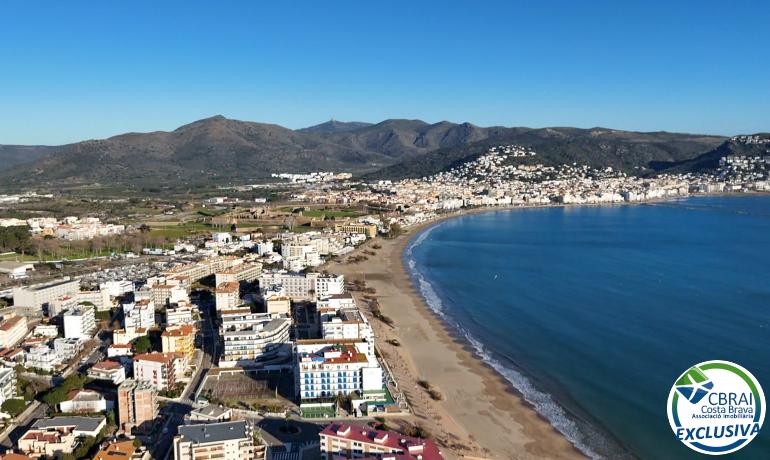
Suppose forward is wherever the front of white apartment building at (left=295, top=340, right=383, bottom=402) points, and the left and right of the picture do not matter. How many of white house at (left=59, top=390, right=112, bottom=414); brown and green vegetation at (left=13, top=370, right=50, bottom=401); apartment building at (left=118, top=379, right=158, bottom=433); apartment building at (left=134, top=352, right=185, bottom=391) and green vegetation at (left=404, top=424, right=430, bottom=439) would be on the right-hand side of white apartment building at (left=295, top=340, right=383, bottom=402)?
4

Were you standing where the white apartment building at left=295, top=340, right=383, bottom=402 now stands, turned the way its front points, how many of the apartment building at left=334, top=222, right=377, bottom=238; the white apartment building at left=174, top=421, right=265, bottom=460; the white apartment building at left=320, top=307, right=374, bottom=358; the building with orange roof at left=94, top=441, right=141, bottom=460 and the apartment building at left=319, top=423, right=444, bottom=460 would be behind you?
2

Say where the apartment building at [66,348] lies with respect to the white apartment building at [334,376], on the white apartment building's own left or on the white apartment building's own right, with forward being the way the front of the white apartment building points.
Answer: on the white apartment building's own right

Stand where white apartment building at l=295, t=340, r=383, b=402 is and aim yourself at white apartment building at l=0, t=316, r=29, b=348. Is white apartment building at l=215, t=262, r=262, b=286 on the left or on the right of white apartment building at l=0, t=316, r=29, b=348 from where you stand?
right

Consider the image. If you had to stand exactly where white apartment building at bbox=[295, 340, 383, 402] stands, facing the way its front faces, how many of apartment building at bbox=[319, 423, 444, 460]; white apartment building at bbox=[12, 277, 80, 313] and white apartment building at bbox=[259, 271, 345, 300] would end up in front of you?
1

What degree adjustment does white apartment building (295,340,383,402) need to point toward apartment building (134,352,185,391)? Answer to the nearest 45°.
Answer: approximately 90° to its right

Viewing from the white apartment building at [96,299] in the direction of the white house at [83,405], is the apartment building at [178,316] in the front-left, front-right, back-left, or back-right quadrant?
front-left

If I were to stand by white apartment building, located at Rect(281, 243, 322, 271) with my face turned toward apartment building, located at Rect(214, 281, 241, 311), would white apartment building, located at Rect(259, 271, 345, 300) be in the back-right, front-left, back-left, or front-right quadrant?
front-left

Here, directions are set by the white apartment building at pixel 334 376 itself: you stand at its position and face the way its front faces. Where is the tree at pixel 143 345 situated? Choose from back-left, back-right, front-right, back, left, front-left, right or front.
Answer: back-right

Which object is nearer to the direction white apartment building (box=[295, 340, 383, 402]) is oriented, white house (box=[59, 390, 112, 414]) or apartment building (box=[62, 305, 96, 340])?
the white house

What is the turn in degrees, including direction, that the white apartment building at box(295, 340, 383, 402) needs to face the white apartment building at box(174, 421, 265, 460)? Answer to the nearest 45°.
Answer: approximately 45° to its right

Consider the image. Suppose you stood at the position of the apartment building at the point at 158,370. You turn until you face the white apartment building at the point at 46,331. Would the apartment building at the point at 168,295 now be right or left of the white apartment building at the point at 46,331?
right

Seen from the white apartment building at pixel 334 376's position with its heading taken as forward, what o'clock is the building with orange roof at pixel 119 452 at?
The building with orange roof is roughly at 2 o'clock from the white apartment building.

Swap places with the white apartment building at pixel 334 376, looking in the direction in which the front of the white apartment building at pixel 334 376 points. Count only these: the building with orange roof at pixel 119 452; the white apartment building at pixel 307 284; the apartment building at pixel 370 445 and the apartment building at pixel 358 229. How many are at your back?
2

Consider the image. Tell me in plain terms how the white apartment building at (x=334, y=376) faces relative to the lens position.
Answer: facing the viewer

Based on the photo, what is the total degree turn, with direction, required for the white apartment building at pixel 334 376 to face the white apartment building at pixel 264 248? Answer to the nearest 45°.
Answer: approximately 180°

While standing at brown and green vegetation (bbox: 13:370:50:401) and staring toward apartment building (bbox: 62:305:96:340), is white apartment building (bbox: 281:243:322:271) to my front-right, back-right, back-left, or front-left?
front-right

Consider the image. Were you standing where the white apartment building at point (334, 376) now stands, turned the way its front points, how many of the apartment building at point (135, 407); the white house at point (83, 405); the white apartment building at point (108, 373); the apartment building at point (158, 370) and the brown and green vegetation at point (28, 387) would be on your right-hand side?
5
